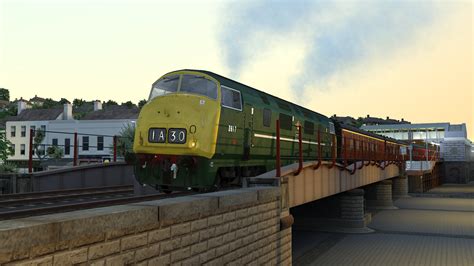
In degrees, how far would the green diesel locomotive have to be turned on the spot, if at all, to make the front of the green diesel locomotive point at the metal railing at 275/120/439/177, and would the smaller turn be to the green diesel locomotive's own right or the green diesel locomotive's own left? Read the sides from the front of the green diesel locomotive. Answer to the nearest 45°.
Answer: approximately 180°

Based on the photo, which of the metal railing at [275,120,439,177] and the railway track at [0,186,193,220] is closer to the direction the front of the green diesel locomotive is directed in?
the railway track

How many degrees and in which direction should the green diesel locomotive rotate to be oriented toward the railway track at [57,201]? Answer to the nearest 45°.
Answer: approximately 45° to its right

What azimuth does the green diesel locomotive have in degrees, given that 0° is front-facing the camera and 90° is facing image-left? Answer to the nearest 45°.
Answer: approximately 45°
